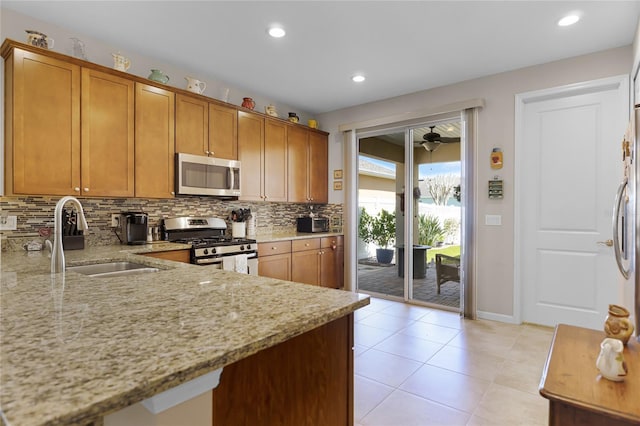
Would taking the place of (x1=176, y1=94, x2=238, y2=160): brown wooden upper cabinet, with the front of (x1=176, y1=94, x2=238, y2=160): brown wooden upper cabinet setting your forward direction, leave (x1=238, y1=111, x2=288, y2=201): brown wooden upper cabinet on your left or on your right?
on your left

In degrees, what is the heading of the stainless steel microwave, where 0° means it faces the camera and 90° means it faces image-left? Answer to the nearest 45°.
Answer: approximately 315°

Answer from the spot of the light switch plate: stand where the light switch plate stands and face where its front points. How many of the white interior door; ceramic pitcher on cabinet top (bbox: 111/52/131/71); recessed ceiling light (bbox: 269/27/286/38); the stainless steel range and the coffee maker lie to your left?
1

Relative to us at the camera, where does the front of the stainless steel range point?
facing the viewer and to the right of the viewer

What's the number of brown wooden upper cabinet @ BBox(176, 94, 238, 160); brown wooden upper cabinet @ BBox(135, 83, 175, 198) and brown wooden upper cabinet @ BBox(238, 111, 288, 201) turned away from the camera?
0

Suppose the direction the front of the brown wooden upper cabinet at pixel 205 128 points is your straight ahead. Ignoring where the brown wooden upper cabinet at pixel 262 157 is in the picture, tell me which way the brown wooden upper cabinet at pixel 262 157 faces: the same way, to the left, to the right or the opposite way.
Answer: the same way

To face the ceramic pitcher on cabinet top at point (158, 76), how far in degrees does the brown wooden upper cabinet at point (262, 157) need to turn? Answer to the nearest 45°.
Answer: approximately 90° to its right

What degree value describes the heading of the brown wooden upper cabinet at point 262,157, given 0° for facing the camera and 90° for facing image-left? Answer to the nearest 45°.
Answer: approximately 315°

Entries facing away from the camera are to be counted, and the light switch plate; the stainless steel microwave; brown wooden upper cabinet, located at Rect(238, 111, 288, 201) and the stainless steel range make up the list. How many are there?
0

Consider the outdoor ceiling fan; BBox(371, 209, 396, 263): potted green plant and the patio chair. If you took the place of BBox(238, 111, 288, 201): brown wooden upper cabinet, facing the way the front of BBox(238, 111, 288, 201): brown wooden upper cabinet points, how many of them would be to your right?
0

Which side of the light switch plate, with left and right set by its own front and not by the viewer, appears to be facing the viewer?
front

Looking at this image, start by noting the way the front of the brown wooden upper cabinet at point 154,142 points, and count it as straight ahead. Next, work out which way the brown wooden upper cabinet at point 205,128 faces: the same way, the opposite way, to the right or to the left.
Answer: the same way

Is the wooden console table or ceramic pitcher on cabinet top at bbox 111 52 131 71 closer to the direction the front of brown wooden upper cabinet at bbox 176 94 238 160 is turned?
the wooden console table

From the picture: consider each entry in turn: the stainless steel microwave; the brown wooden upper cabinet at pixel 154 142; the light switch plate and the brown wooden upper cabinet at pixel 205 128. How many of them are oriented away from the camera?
0

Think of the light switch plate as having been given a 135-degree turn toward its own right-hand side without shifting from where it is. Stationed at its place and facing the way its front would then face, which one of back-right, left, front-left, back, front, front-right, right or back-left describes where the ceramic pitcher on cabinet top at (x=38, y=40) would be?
left
